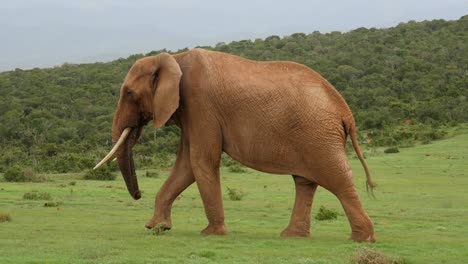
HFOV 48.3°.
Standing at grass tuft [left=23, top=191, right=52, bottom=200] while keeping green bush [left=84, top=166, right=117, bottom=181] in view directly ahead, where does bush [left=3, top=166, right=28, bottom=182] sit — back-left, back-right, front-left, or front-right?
front-left

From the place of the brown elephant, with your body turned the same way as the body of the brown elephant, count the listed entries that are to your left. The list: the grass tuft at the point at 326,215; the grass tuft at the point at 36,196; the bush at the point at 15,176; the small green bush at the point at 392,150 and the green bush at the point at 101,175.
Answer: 0

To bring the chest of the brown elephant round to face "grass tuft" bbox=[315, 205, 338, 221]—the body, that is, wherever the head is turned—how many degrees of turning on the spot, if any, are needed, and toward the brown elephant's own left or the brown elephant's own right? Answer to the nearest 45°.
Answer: approximately 135° to the brown elephant's own right

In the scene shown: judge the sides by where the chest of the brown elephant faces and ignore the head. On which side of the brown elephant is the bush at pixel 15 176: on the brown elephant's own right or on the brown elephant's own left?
on the brown elephant's own right

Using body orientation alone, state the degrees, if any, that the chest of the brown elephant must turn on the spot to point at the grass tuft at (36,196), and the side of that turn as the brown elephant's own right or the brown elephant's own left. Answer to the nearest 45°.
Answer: approximately 45° to the brown elephant's own right

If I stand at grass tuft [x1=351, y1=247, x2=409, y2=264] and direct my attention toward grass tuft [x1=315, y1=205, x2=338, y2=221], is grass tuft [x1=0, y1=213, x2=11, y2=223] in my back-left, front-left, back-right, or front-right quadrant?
front-left

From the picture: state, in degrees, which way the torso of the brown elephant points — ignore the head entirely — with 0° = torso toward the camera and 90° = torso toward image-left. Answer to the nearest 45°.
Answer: approximately 90°

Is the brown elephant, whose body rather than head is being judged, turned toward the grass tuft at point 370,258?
no

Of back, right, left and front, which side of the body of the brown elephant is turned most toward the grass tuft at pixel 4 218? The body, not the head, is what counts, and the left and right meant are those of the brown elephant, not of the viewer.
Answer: front

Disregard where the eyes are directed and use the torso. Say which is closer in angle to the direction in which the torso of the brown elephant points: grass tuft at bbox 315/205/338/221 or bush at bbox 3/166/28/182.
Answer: the bush

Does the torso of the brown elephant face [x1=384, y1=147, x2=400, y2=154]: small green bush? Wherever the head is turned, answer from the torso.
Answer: no

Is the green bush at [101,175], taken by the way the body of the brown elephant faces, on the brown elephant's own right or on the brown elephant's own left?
on the brown elephant's own right

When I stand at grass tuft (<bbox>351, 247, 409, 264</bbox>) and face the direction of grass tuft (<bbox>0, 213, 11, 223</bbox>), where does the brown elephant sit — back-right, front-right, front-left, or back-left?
front-right
